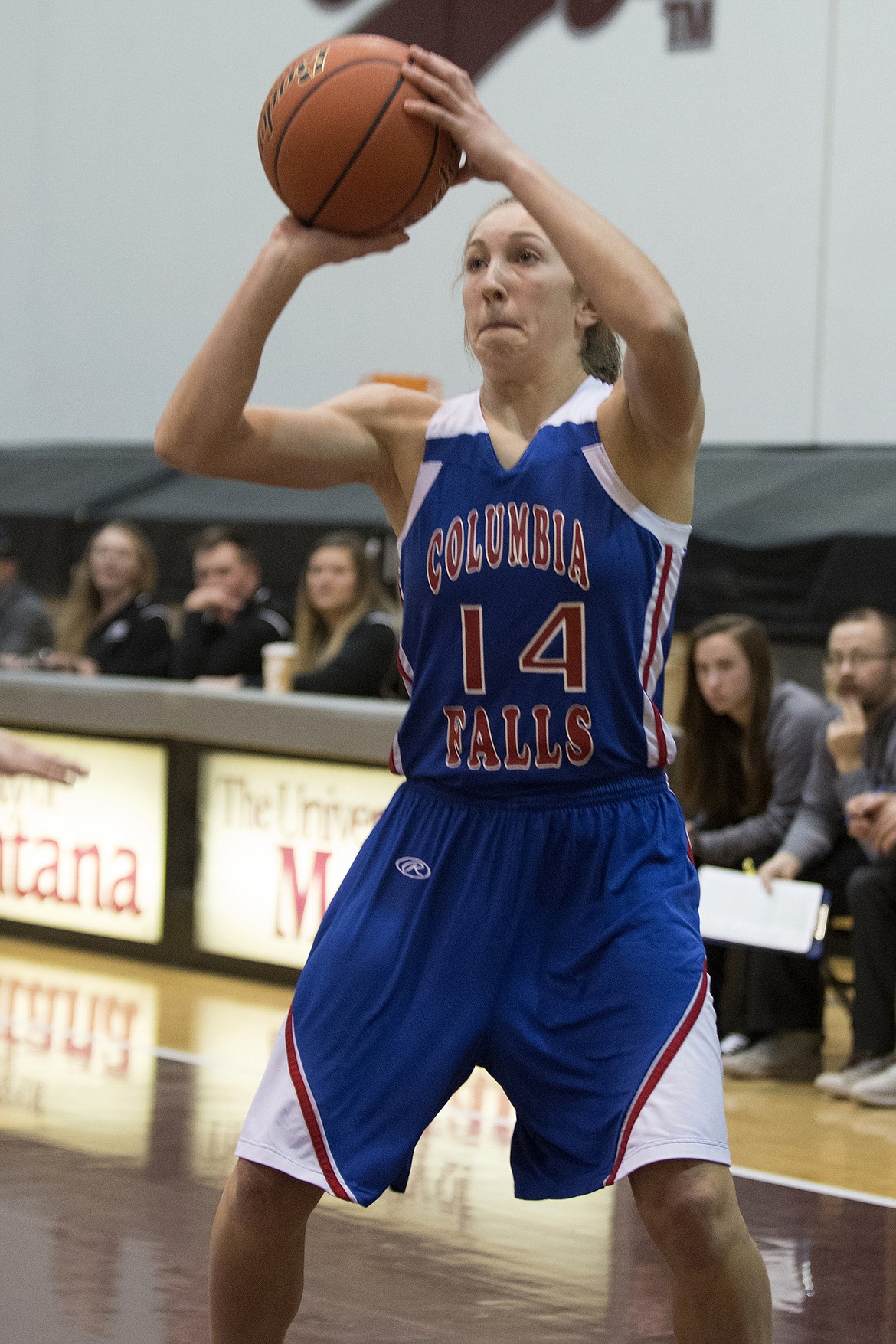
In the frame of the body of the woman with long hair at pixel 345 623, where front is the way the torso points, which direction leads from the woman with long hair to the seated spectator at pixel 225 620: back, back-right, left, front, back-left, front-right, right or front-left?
right

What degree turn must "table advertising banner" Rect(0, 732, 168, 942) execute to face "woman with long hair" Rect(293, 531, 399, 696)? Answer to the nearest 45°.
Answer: approximately 90° to its left

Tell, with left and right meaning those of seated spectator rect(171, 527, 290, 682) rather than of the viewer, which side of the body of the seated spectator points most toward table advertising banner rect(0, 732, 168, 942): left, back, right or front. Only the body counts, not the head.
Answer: front

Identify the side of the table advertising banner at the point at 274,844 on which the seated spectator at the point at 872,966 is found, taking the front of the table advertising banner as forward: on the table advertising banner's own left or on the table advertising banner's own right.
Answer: on the table advertising banner's own left

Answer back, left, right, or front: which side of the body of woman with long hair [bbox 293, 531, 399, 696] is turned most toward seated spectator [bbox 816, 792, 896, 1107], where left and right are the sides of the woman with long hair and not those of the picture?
left

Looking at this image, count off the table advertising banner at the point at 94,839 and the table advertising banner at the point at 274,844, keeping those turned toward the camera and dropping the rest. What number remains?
2

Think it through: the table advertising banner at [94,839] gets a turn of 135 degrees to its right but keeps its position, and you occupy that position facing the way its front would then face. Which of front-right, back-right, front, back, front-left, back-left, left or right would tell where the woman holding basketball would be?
back-left

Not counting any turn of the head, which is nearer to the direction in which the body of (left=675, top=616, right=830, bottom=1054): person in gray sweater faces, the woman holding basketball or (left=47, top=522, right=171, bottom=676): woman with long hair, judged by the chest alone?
the woman holding basketball

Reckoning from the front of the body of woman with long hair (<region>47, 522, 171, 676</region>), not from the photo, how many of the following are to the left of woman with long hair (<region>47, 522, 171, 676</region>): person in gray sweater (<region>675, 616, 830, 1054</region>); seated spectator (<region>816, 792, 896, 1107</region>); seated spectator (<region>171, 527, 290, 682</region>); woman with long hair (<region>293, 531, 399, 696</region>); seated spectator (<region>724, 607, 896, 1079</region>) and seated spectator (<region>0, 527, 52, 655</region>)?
5
